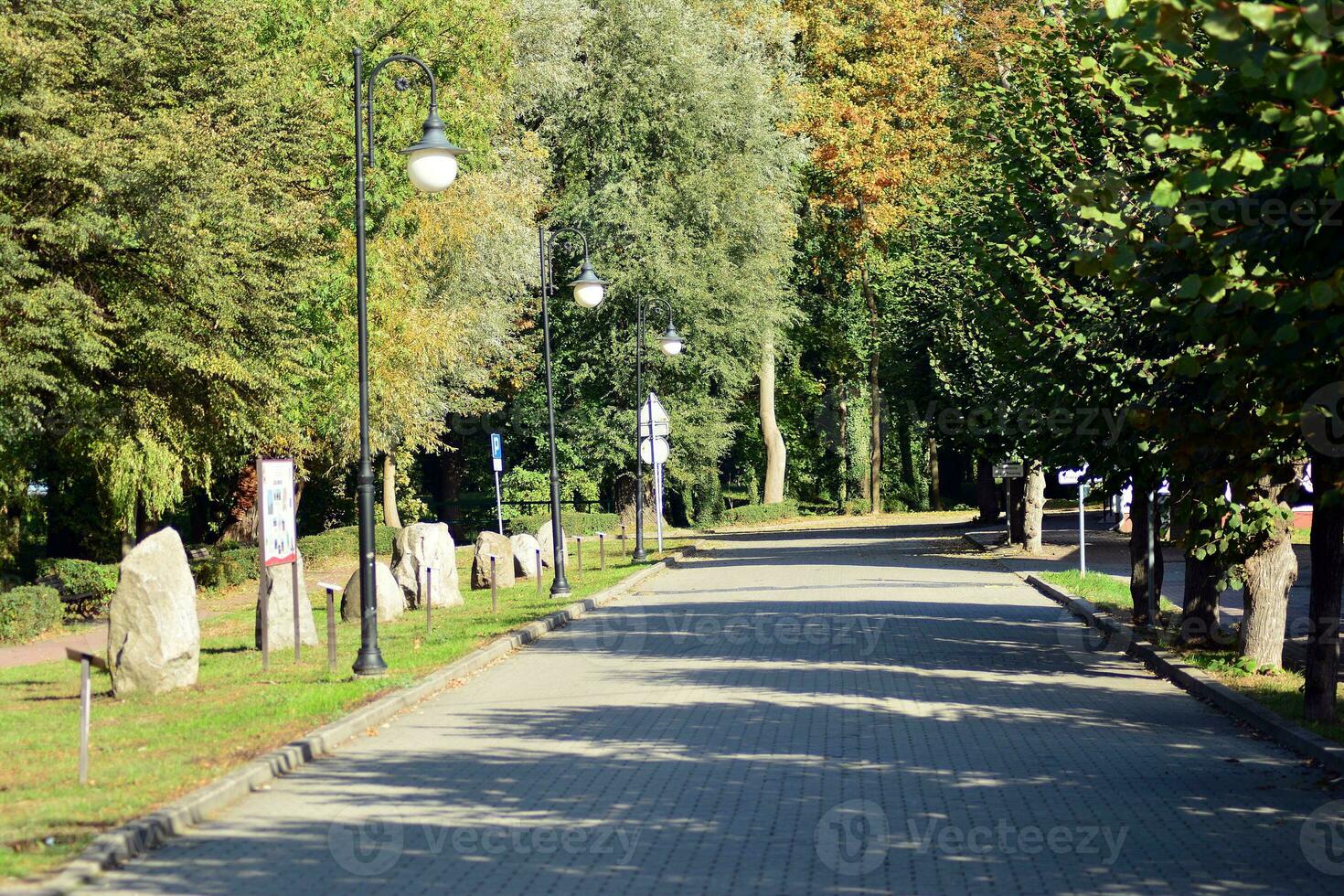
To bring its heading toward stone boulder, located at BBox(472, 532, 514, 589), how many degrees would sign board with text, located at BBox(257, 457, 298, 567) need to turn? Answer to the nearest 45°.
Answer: approximately 135° to its left

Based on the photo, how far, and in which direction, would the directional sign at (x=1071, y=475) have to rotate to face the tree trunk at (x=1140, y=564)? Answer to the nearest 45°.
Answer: approximately 45° to its left

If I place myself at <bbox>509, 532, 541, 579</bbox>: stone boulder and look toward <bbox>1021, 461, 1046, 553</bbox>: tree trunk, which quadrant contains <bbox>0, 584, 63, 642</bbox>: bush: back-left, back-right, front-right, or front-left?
back-right

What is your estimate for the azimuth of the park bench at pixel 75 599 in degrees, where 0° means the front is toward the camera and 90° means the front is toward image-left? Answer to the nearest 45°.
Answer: approximately 315°

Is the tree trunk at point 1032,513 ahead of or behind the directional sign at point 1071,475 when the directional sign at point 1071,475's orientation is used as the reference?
behind
